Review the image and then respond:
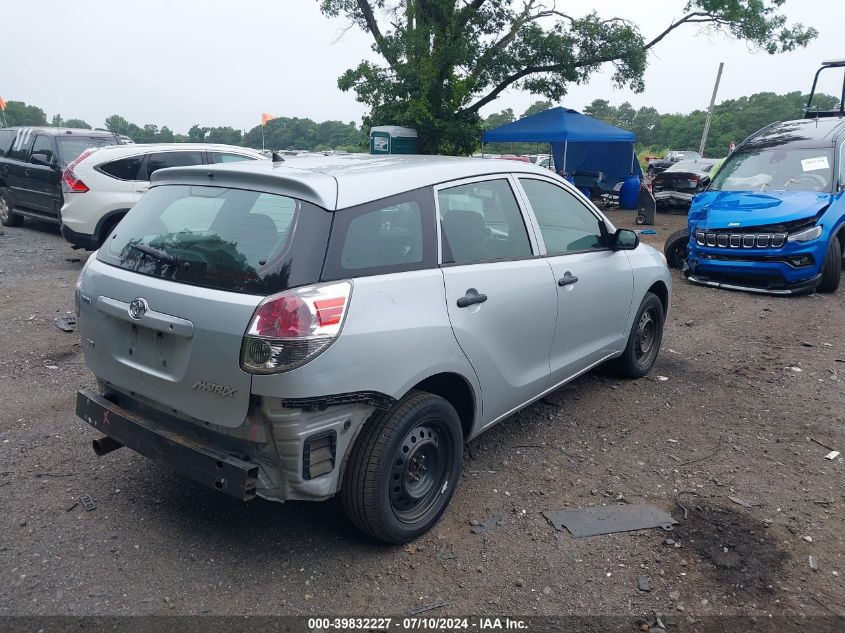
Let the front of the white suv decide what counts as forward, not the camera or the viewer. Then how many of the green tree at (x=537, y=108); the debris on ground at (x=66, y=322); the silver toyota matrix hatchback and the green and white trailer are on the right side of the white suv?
2

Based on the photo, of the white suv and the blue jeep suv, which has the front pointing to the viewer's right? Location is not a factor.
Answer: the white suv

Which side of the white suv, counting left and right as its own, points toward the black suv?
left

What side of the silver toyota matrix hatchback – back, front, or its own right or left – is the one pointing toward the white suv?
left

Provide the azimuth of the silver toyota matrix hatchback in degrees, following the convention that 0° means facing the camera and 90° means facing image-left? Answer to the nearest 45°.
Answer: approximately 225°

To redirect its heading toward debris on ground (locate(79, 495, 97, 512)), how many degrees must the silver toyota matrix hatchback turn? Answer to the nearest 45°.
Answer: approximately 135° to its left

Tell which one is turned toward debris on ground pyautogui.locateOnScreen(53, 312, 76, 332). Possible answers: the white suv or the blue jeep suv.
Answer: the blue jeep suv

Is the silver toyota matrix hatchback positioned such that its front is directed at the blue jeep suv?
yes

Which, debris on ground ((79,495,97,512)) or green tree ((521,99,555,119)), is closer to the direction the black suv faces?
the debris on ground

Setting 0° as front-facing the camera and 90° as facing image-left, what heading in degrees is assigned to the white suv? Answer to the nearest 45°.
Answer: approximately 270°

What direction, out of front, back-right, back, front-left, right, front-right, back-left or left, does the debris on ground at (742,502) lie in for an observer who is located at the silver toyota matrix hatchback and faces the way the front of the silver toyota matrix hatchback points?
front-right

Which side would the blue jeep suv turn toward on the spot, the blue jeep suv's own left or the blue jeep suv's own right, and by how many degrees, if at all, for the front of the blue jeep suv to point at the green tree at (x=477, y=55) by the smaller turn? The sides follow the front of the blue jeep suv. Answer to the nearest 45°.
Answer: approximately 90° to the blue jeep suv's own right
